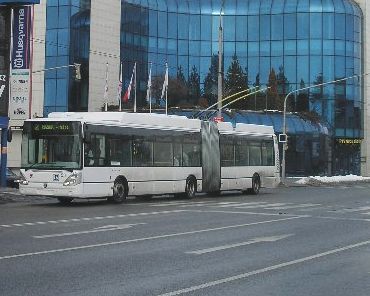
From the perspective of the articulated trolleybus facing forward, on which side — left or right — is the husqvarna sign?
on its right

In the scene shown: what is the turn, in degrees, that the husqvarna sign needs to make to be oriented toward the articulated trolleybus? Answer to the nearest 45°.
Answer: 0° — it already faces it

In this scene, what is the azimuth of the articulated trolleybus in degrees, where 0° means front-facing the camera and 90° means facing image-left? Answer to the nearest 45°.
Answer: approximately 45°

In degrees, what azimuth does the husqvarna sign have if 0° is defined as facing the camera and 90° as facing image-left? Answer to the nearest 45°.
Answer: approximately 0°
